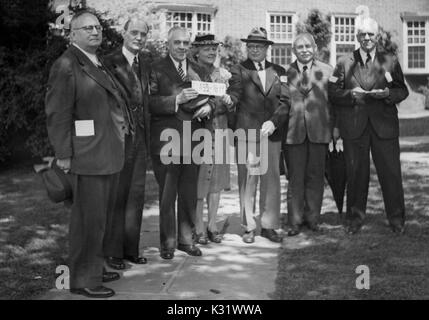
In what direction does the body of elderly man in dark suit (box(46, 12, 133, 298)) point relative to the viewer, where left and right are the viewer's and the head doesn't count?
facing to the right of the viewer

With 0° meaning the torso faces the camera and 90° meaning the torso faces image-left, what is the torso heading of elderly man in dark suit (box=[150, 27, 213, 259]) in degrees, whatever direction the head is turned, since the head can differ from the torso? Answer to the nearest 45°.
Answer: approximately 315°

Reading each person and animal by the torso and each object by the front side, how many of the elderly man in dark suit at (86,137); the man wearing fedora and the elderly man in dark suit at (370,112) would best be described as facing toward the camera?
2

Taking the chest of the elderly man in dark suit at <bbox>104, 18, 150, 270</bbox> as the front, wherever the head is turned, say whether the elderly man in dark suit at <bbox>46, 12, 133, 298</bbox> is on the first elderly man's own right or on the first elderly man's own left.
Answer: on the first elderly man's own right

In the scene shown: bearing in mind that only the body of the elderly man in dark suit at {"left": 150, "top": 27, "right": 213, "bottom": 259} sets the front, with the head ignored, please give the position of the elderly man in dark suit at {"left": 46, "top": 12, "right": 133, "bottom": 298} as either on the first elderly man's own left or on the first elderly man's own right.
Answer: on the first elderly man's own right

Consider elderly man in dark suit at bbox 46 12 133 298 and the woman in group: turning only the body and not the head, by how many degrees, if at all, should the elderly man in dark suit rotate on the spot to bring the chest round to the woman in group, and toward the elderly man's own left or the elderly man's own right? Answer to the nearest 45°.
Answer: approximately 45° to the elderly man's own left

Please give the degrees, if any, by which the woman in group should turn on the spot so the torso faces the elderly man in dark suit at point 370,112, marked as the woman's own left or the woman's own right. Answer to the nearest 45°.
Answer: approximately 90° to the woman's own left

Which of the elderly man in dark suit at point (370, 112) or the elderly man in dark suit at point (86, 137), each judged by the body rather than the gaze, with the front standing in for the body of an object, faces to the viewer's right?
the elderly man in dark suit at point (86, 137)

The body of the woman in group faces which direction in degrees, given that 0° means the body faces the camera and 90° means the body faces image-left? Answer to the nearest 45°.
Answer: approximately 0°

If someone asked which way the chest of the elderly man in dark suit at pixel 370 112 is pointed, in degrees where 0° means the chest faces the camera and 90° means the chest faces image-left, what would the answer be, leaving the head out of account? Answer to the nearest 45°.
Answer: approximately 0°
